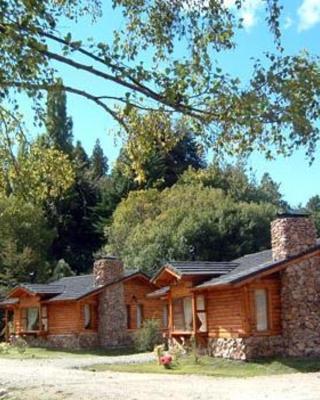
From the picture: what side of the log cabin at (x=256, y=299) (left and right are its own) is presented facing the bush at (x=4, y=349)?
right

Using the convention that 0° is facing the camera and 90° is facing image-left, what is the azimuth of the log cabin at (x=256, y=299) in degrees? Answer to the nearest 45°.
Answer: approximately 45°

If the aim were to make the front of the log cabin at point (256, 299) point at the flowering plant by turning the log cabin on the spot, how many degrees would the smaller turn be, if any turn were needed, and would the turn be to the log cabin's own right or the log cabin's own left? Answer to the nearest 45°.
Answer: approximately 45° to the log cabin's own right

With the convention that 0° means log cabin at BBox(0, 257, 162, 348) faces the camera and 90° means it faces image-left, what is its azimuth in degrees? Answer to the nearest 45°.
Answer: approximately 45°
